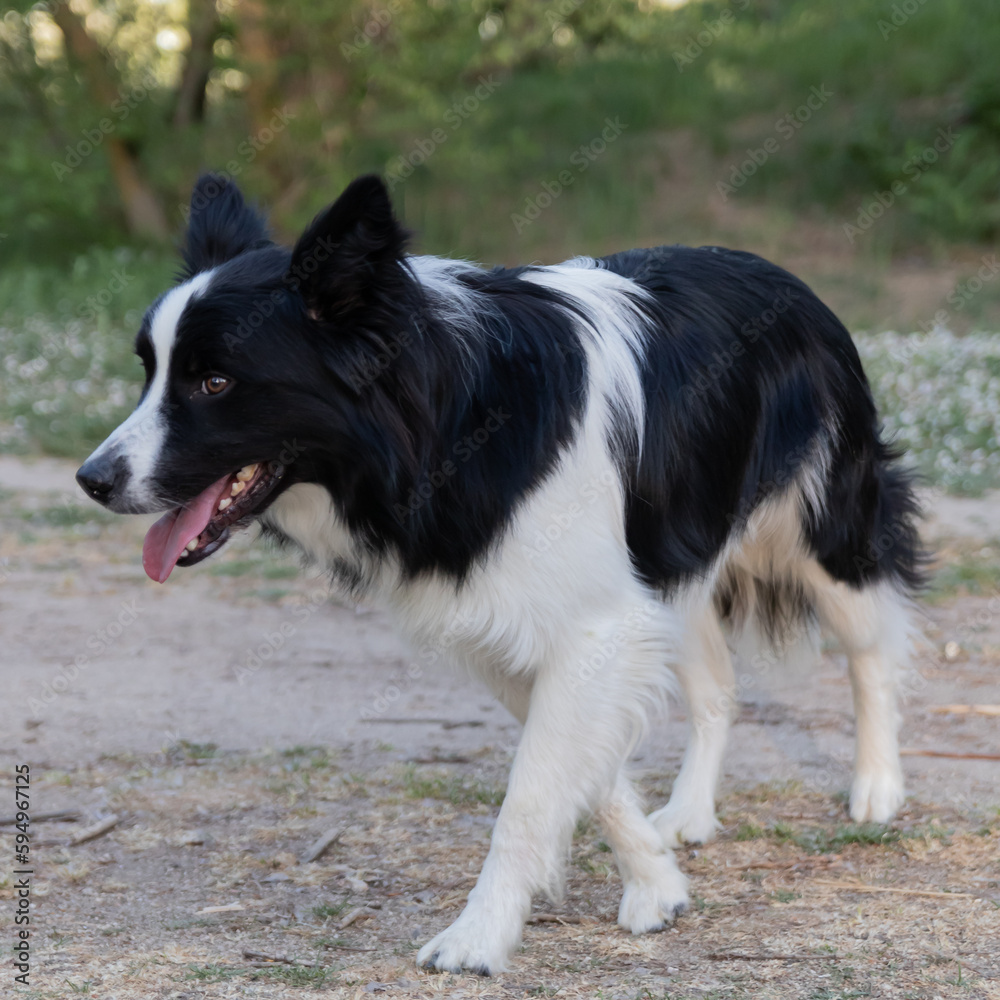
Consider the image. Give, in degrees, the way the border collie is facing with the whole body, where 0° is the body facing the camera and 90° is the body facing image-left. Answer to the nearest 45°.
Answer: approximately 45°
